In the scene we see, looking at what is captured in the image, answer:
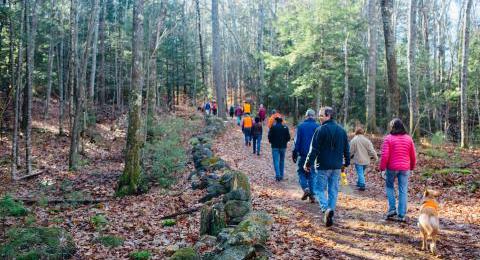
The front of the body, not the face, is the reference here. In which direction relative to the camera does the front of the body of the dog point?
away from the camera

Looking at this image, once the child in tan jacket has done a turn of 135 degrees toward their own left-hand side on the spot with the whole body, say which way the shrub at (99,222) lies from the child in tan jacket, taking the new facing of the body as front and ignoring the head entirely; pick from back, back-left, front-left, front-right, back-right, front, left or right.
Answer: front

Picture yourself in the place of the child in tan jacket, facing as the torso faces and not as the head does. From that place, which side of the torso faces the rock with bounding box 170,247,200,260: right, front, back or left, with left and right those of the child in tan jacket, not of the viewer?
back

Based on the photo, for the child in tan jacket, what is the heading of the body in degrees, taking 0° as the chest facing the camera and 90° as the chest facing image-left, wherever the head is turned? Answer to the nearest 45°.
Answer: approximately 180°

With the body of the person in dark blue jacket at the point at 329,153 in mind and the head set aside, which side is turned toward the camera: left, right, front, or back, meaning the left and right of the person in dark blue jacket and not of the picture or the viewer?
back

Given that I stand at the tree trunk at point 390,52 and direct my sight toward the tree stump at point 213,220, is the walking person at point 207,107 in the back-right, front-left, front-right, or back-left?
back-right

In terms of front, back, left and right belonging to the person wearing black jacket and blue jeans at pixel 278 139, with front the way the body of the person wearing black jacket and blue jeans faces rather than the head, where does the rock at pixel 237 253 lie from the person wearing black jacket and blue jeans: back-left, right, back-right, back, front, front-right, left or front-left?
back
